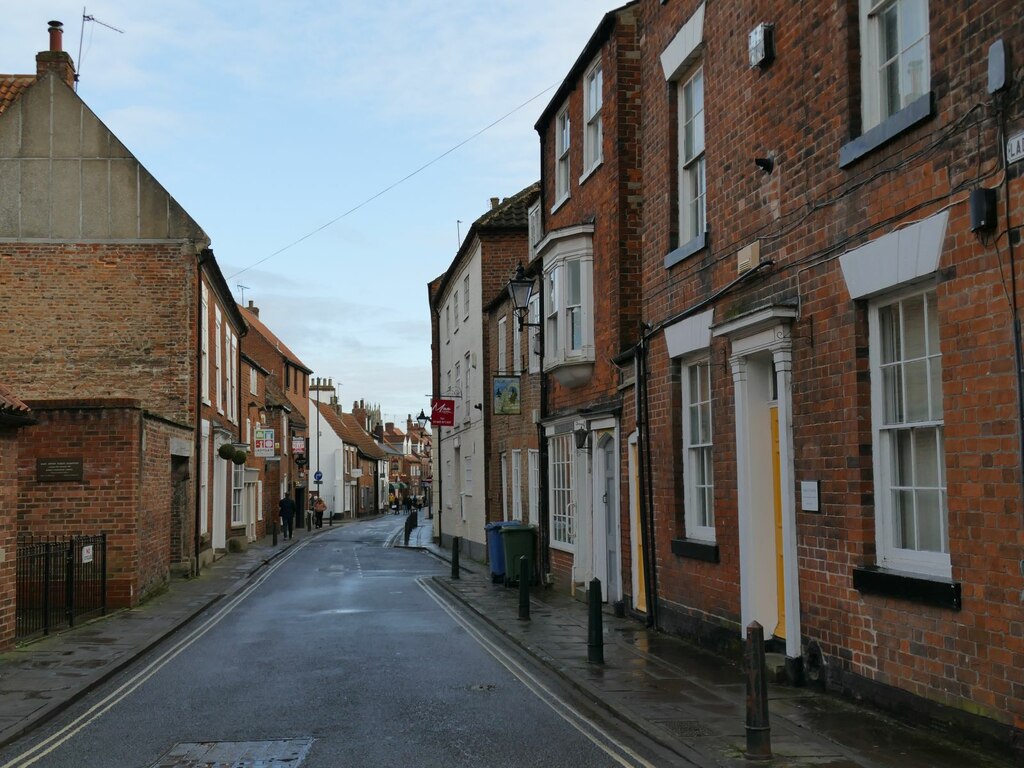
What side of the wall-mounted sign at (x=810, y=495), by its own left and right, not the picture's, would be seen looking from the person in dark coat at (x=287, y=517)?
right

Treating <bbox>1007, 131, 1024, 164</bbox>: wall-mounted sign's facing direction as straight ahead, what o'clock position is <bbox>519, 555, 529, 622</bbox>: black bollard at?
The black bollard is roughly at 3 o'clock from the wall-mounted sign.

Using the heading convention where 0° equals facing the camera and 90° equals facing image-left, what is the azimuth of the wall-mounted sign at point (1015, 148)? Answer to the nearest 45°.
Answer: approximately 45°

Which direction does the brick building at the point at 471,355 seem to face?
to the viewer's left

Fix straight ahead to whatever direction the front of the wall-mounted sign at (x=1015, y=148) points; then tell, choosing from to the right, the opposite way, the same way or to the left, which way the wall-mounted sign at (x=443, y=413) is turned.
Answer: to the left

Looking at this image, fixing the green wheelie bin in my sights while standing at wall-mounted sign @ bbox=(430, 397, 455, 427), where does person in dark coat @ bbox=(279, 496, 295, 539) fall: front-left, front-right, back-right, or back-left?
back-right

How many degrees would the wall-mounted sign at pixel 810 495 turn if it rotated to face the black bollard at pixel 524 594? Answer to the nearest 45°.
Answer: approximately 90° to its right

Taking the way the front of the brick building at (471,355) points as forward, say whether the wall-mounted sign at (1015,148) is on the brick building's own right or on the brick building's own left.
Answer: on the brick building's own left

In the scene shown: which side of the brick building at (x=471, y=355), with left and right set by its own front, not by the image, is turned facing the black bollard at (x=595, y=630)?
left

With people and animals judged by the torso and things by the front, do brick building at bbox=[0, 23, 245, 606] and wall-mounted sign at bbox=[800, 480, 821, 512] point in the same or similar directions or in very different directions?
very different directions

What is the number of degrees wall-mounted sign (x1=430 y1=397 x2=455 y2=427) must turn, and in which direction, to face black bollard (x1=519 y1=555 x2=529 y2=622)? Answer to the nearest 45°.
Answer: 0° — it already faces it

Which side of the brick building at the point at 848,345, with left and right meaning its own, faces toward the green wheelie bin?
right

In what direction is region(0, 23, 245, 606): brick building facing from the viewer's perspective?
to the viewer's right
